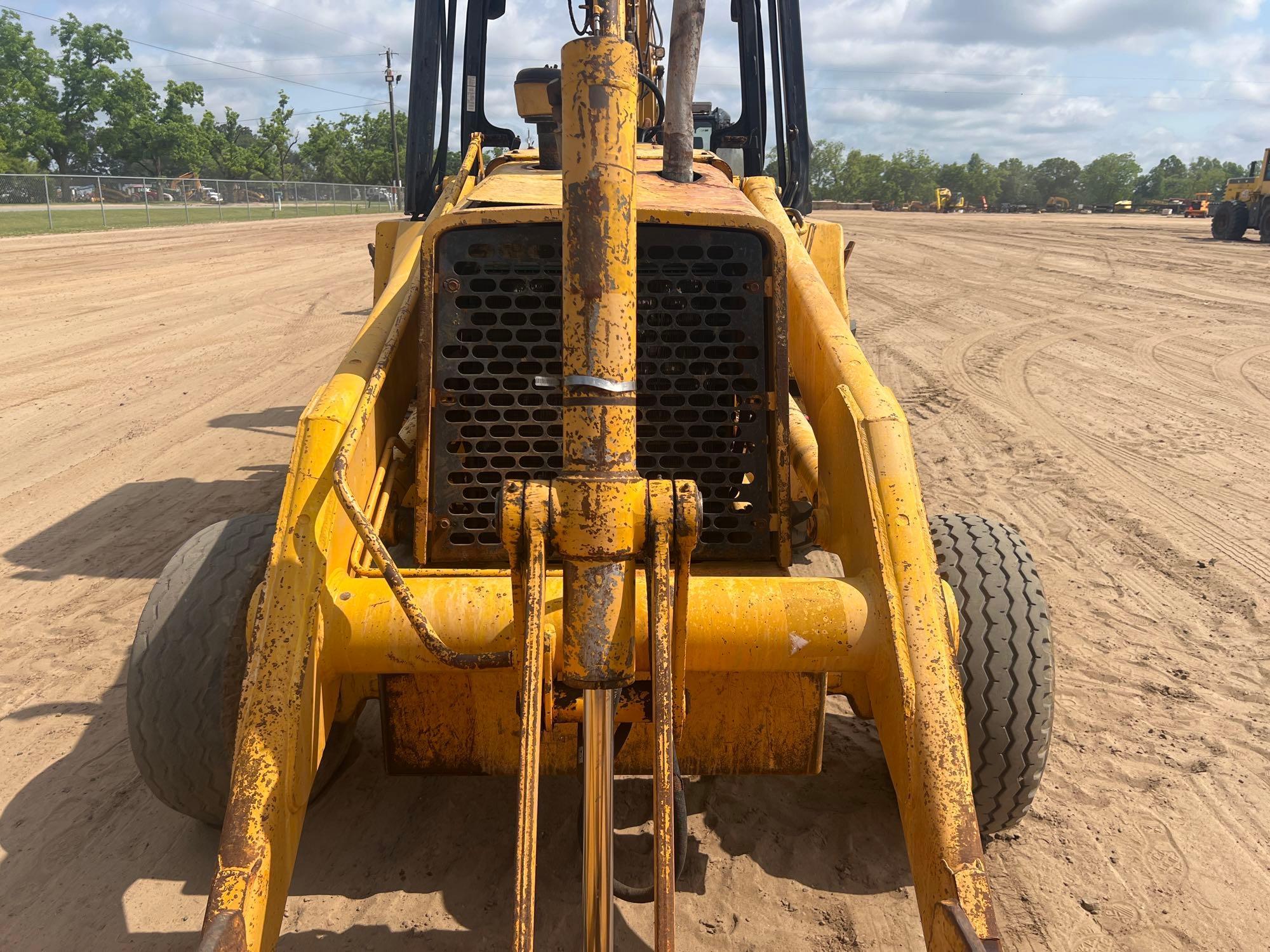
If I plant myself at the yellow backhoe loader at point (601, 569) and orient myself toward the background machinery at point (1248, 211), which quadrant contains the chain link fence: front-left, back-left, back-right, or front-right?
front-left

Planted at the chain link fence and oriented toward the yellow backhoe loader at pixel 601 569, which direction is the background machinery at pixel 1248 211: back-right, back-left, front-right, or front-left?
front-left

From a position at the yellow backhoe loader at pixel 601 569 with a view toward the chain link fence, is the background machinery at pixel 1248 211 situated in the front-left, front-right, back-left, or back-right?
front-right

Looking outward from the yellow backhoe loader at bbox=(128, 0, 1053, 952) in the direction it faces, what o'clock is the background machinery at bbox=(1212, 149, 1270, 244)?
The background machinery is roughly at 7 o'clock from the yellow backhoe loader.

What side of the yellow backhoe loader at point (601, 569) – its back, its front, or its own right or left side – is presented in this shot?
front
